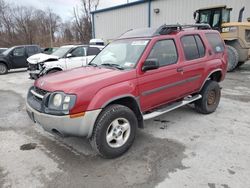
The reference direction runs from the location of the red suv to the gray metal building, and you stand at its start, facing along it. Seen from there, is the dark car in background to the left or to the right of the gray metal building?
left

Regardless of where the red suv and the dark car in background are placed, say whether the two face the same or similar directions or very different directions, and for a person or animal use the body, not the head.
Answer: same or similar directions

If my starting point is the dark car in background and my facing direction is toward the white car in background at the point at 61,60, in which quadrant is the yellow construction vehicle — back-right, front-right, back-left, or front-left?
front-left

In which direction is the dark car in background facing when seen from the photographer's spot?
facing the viewer and to the left of the viewer

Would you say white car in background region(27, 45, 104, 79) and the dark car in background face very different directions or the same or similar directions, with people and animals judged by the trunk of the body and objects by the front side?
same or similar directions

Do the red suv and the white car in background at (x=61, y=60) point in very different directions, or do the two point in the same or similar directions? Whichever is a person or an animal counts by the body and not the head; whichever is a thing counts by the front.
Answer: same or similar directions

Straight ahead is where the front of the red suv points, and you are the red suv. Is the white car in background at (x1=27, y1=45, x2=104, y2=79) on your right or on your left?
on your right

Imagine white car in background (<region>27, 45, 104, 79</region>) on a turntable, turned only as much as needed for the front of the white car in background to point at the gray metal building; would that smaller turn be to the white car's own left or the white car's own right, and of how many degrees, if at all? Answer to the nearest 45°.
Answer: approximately 180°

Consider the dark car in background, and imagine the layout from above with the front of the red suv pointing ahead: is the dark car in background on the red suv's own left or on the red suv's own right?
on the red suv's own right
